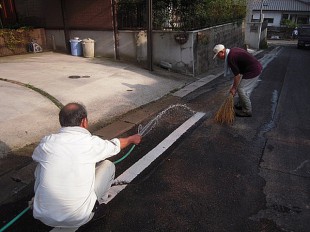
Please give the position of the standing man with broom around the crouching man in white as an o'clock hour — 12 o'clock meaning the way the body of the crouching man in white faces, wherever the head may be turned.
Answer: The standing man with broom is roughly at 12 o'clock from the crouching man in white.

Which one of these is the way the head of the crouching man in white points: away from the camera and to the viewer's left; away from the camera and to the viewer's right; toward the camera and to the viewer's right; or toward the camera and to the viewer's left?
away from the camera and to the viewer's right

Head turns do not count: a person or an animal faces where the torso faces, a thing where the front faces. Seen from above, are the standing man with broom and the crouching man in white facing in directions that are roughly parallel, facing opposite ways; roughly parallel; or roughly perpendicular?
roughly perpendicular

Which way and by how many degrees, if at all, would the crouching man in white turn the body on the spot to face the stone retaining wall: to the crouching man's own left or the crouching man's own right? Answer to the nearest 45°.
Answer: approximately 45° to the crouching man's own left

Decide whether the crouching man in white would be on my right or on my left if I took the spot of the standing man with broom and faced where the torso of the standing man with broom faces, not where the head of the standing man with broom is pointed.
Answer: on my left

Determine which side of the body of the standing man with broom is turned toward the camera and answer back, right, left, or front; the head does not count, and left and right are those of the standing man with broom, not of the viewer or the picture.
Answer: left

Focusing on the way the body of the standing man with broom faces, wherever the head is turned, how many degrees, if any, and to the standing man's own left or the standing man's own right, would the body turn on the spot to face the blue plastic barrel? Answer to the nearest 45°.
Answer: approximately 45° to the standing man's own right

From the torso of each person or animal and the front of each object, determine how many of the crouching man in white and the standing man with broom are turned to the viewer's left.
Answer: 1

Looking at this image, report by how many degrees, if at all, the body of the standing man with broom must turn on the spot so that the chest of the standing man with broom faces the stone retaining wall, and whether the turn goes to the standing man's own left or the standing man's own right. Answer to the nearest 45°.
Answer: approximately 45° to the standing man's own right

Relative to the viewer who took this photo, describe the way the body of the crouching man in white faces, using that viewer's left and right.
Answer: facing away from the viewer and to the right of the viewer

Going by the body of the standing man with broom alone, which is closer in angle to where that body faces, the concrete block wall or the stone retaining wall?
the stone retaining wall

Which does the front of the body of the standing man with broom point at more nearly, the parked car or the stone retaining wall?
the stone retaining wall
